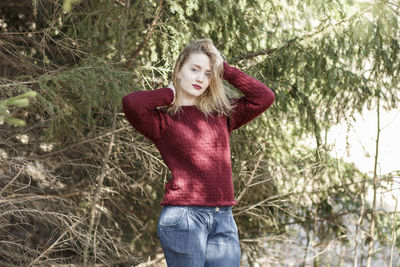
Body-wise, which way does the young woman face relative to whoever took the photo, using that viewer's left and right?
facing the viewer and to the right of the viewer
